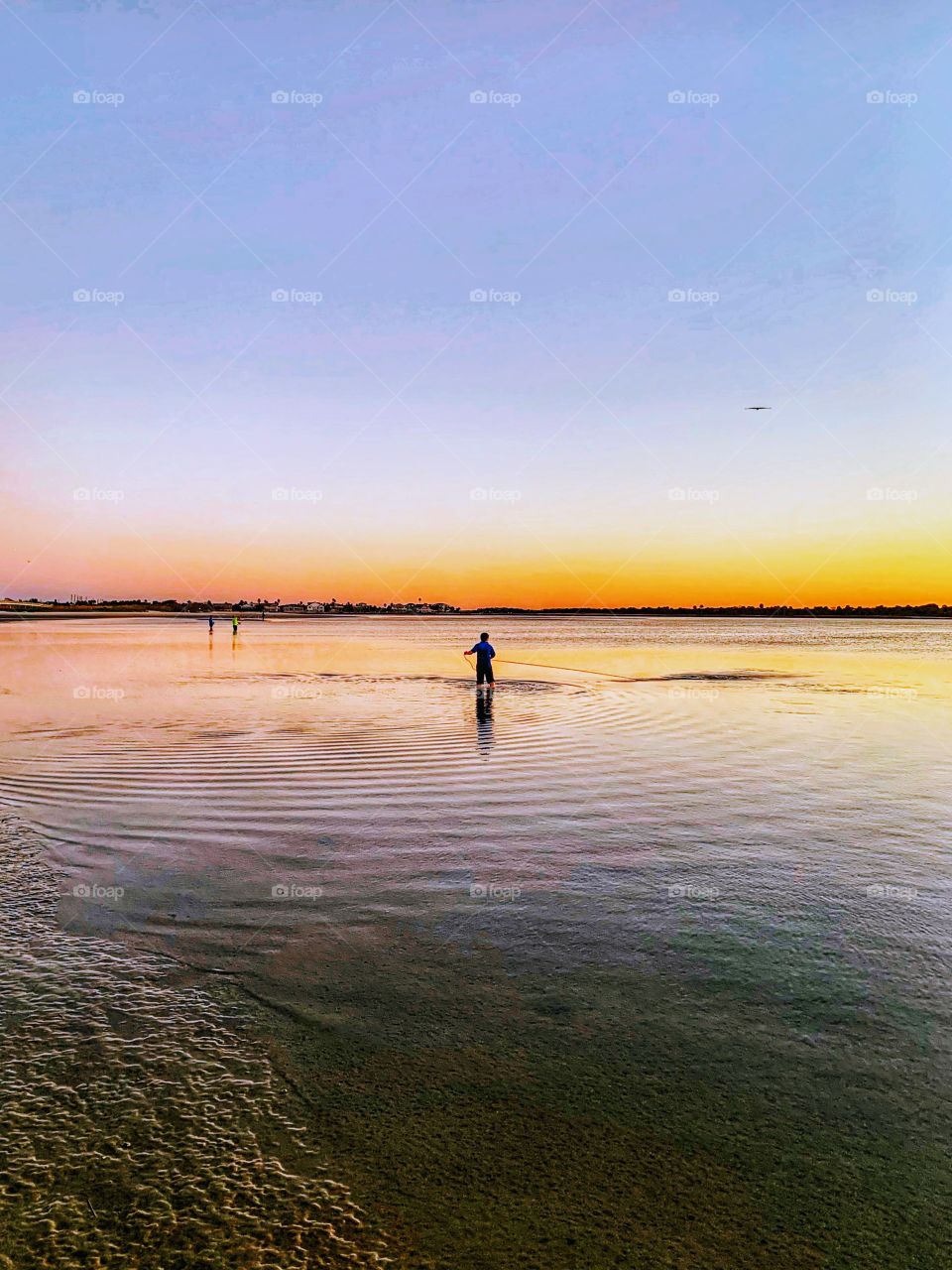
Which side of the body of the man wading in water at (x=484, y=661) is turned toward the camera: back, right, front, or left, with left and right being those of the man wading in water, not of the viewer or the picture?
back
